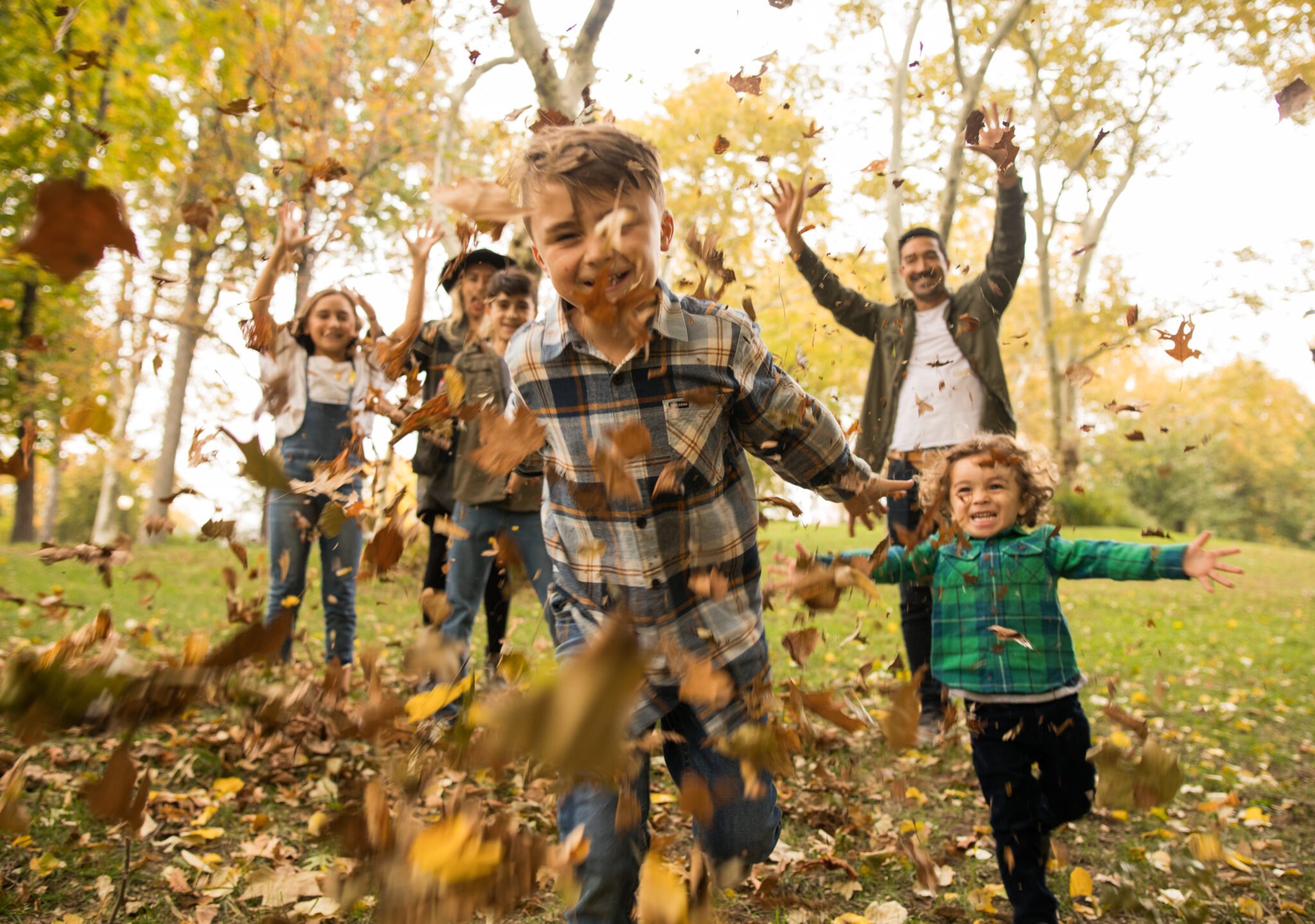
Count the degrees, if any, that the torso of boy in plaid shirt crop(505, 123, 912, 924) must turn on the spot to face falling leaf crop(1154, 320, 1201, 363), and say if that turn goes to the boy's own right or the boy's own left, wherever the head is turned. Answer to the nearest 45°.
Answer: approximately 135° to the boy's own left

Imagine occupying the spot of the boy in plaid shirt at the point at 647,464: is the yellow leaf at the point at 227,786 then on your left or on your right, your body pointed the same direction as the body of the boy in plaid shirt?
on your right

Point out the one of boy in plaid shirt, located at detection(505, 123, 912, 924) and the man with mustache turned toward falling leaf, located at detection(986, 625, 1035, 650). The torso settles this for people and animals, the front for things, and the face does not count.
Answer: the man with mustache

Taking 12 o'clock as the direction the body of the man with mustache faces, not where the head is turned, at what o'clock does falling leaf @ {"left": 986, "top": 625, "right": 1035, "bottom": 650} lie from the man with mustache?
The falling leaf is roughly at 12 o'clock from the man with mustache.

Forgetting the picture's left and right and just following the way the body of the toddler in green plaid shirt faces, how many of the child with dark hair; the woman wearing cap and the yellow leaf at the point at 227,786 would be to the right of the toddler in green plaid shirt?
3

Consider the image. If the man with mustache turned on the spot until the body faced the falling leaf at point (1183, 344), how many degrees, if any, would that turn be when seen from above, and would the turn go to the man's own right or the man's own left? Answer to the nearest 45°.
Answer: approximately 45° to the man's own left

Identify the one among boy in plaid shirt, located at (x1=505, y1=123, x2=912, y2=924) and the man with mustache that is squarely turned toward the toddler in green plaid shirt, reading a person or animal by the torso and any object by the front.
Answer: the man with mustache

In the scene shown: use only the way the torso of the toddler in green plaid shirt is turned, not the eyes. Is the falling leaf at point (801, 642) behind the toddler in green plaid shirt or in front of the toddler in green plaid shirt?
in front

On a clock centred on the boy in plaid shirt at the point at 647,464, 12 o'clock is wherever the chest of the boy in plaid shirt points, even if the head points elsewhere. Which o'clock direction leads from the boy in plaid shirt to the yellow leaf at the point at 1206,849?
The yellow leaf is roughly at 8 o'clock from the boy in plaid shirt.

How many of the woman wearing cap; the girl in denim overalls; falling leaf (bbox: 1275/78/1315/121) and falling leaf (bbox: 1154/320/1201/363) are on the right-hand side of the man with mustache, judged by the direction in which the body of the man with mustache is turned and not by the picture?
2
